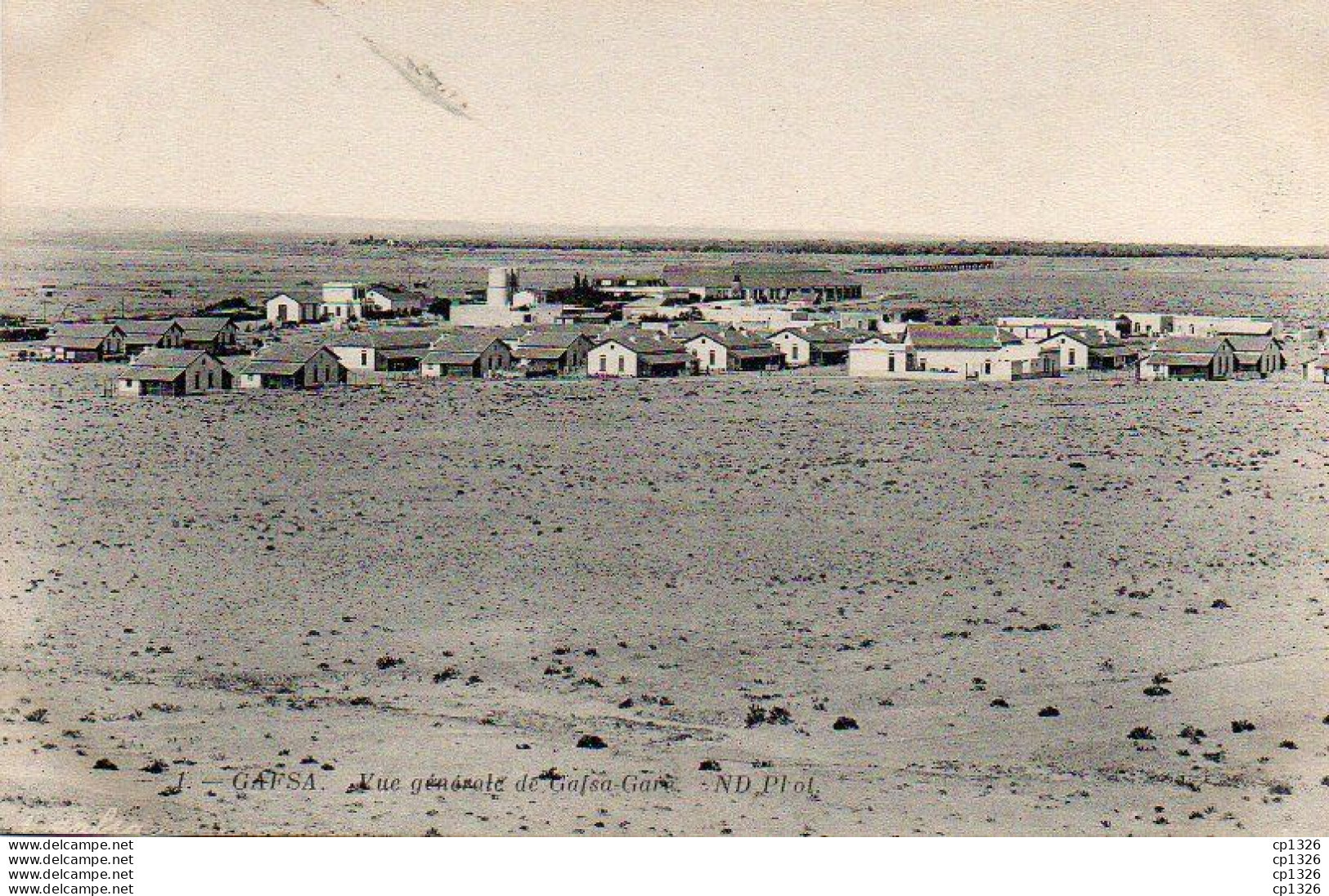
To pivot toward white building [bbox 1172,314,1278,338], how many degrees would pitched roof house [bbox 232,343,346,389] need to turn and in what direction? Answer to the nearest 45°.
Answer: approximately 135° to its left

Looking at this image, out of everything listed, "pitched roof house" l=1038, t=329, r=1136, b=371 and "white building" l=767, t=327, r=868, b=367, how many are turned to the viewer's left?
0

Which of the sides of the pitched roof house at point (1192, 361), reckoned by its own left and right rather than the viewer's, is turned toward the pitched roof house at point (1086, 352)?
right

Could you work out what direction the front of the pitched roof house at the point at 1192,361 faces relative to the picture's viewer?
facing the viewer and to the left of the viewer

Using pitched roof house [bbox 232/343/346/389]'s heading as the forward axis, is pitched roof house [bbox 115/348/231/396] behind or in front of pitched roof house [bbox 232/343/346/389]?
in front

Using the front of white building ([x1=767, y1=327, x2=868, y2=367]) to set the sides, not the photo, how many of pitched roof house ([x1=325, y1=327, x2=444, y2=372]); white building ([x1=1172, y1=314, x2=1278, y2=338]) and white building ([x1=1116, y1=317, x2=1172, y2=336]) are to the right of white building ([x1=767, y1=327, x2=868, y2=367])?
1
